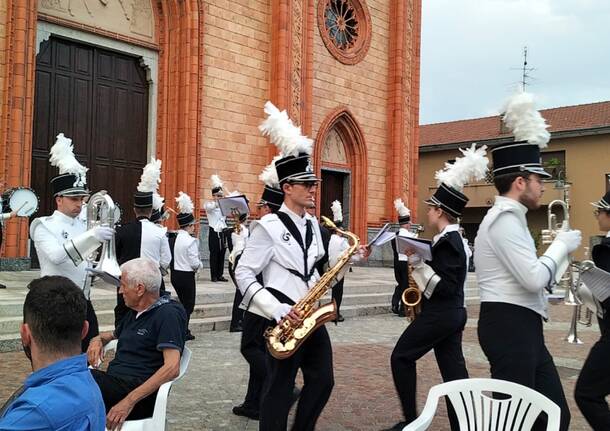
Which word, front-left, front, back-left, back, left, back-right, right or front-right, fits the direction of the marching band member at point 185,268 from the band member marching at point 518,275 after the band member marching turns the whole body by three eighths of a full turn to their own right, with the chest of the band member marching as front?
right

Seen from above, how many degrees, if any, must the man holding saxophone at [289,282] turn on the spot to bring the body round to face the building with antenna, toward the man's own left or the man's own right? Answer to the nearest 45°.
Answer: approximately 90° to the man's own left

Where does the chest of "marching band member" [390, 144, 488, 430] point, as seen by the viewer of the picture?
to the viewer's left

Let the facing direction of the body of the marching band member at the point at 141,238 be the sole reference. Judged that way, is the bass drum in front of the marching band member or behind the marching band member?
in front

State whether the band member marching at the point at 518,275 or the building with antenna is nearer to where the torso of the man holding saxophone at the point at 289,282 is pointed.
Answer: the band member marching

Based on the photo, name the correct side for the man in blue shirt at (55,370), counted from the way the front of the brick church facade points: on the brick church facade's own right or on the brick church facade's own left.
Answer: on the brick church facade's own right

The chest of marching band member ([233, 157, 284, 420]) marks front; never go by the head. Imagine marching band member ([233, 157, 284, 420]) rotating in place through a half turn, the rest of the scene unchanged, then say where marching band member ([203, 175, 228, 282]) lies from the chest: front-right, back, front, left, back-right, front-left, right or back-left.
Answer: left

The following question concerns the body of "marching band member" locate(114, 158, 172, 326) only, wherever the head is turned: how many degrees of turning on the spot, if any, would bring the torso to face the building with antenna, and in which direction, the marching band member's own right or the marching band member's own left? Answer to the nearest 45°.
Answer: approximately 45° to the marching band member's own right
